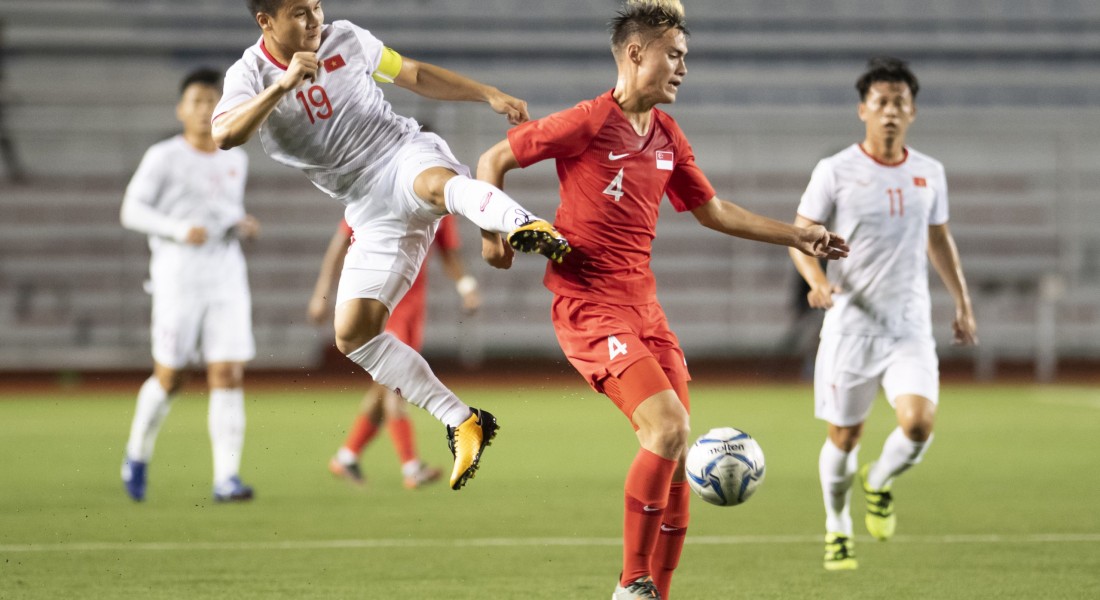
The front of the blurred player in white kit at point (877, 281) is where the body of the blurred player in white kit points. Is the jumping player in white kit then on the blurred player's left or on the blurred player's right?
on the blurred player's right

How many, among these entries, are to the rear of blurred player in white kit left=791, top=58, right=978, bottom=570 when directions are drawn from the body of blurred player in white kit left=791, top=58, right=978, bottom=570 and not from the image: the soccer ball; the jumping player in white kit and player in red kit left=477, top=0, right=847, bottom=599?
0

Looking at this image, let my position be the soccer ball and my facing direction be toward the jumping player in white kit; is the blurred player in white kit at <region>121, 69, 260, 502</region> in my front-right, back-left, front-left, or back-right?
front-right

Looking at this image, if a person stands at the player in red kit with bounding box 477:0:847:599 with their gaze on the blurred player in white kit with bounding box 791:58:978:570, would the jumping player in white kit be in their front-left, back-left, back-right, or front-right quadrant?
back-left

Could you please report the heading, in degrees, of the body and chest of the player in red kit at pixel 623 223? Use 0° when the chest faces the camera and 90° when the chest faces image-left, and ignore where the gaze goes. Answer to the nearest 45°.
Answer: approximately 315°

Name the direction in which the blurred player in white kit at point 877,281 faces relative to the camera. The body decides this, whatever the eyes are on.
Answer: toward the camera

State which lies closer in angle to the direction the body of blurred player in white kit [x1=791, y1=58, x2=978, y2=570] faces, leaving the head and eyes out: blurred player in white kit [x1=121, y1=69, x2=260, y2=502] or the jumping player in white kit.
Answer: the jumping player in white kit

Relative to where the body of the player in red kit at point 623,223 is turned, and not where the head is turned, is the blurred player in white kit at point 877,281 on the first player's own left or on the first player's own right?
on the first player's own left

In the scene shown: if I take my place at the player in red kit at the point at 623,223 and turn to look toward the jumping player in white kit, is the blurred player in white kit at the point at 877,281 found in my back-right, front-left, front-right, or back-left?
back-right

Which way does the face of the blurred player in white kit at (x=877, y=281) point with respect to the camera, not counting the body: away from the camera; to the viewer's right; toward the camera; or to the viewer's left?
toward the camera

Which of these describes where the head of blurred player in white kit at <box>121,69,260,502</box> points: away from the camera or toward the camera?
toward the camera

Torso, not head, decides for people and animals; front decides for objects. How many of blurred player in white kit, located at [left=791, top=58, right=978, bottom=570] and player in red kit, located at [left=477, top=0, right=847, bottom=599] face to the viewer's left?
0
